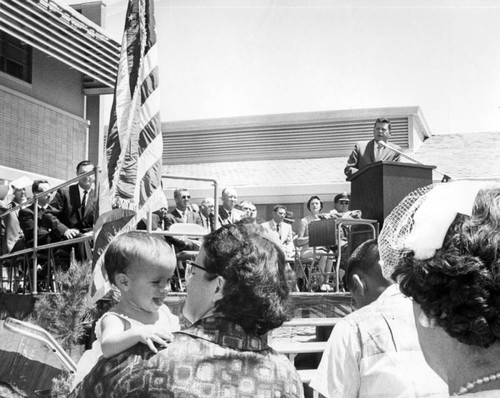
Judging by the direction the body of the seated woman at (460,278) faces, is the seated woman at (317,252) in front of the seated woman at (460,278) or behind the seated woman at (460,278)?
in front

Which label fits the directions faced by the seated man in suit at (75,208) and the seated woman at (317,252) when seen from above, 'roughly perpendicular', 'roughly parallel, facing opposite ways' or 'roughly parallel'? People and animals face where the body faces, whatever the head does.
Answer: roughly parallel

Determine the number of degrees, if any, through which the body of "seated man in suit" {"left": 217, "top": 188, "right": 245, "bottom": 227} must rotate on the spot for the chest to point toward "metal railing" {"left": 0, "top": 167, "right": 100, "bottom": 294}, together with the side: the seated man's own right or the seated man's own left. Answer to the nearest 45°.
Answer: approximately 90° to the seated man's own right

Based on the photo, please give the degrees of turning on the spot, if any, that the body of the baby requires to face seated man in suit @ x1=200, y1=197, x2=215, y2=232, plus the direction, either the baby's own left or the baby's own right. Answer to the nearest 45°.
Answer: approximately 135° to the baby's own left

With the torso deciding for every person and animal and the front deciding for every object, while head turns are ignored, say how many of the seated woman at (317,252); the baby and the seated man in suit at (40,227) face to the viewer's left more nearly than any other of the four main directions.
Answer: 0

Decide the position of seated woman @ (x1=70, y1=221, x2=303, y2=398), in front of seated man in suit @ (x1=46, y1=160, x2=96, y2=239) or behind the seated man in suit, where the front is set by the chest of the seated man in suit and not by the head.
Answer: in front

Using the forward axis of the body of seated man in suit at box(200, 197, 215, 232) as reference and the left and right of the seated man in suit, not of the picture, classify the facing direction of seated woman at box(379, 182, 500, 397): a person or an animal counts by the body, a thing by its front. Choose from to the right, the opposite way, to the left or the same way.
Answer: the opposite way

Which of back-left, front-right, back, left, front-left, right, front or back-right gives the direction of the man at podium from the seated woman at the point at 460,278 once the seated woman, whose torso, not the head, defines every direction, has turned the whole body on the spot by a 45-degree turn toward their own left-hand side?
right

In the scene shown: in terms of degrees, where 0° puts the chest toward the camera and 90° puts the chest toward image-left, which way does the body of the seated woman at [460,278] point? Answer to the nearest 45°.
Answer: approximately 135°

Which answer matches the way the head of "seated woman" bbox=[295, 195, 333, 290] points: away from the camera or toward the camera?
toward the camera

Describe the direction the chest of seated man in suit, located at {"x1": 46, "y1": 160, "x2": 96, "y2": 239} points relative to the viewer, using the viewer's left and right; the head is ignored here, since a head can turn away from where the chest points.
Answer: facing the viewer and to the right of the viewer
